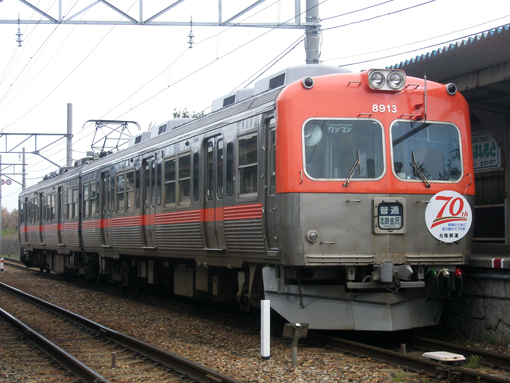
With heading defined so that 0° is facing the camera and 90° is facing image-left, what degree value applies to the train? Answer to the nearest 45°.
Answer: approximately 315°

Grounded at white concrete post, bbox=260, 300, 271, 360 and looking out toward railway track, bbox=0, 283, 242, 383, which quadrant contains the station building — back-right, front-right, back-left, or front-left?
back-right

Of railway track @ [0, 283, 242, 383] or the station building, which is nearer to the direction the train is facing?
the station building

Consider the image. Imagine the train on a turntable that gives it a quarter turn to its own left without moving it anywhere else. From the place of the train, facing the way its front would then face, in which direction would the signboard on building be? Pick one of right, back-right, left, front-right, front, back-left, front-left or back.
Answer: front

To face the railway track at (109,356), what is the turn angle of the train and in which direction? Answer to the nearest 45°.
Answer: approximately 45° to its right

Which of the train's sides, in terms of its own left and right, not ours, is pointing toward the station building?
left

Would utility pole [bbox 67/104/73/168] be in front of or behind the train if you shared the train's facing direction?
behind
